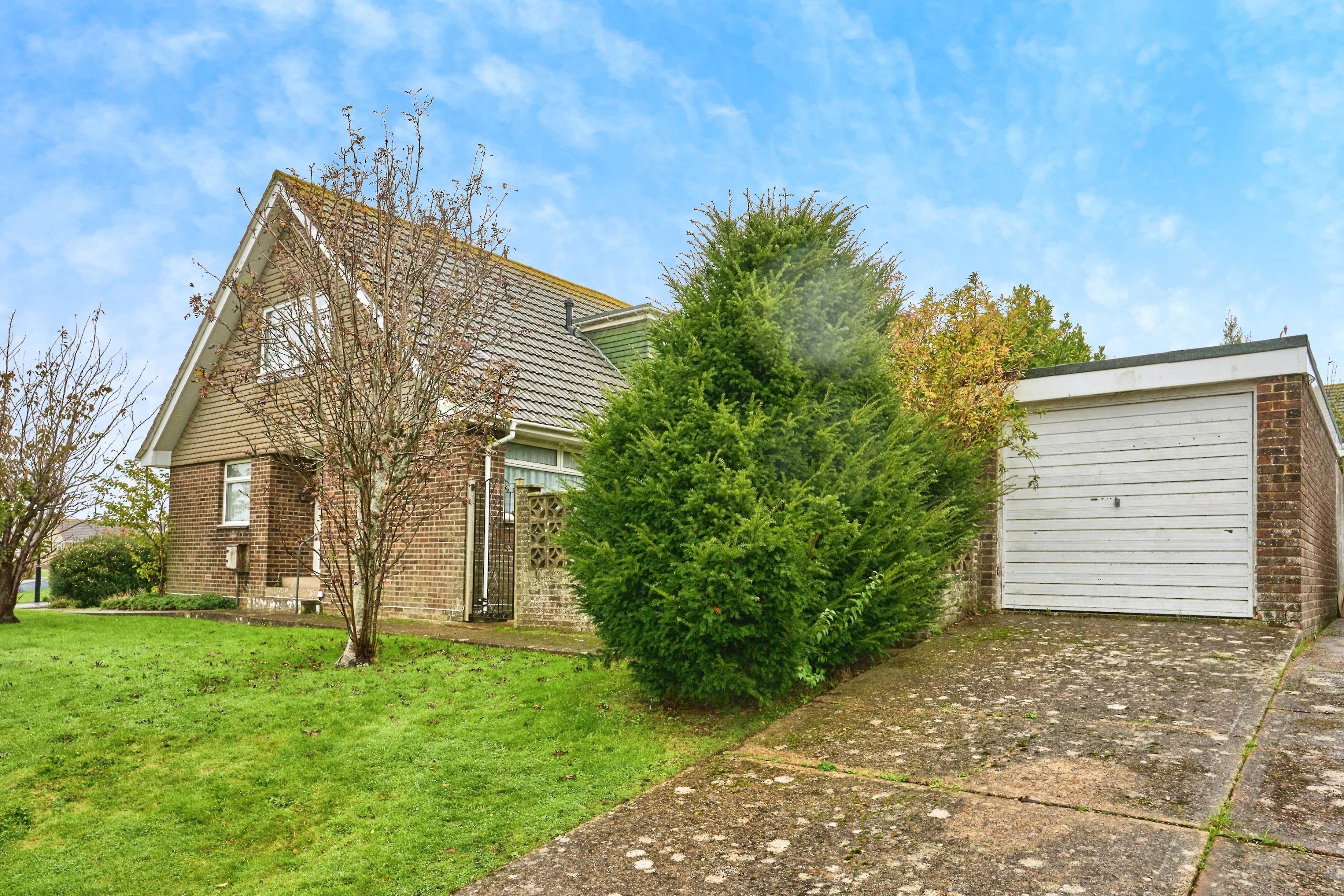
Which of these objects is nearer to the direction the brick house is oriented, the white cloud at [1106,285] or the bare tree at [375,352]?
the bare tree

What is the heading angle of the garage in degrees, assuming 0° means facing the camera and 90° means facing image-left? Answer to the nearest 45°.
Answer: approximately 0°

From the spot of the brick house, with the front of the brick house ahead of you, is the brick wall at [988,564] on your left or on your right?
on your left

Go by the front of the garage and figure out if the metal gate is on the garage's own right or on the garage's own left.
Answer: on the garage's own right

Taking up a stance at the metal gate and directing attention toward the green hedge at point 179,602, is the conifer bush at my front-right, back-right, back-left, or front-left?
back-left

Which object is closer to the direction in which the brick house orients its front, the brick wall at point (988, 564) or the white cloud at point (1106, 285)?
the brick wall

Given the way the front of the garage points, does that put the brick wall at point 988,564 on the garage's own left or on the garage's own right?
on the garage's own right

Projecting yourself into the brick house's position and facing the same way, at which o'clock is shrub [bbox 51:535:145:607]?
The shrub is roughly at 3 o'clock from the brick house.

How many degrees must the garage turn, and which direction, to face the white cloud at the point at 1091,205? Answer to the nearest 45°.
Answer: approximately 180°

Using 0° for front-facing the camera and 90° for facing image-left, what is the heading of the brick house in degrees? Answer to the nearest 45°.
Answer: approximately 45°

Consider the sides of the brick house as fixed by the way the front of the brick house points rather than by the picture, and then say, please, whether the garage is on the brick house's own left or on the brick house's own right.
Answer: on the brick house's own left

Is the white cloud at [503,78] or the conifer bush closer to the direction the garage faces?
the conifer bush

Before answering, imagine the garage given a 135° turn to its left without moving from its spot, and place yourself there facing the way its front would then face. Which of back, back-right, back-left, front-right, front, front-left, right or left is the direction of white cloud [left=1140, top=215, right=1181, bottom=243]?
front-left
